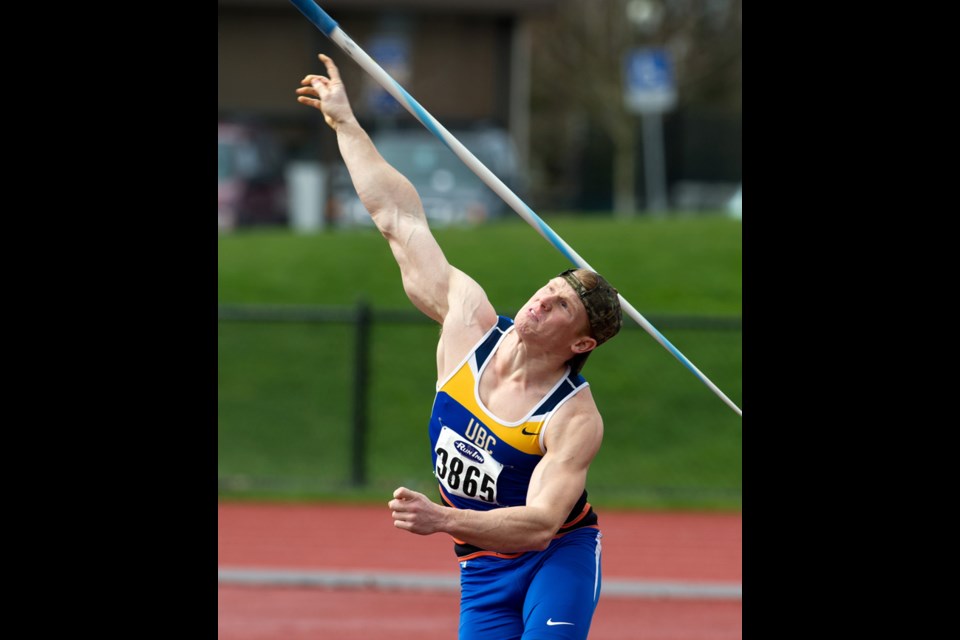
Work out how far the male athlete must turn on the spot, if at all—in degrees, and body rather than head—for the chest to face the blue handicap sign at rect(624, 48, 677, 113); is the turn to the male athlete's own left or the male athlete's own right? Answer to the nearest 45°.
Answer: approximately 135° to the male athlete's own right

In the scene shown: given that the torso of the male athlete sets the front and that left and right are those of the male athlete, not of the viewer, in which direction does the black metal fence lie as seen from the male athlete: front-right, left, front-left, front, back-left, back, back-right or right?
back-right

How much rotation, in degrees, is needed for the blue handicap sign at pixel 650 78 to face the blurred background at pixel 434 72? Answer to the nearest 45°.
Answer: approximately 135° to its right

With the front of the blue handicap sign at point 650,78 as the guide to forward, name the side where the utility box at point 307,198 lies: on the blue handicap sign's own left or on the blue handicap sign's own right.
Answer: on the blue handicap sign's own right

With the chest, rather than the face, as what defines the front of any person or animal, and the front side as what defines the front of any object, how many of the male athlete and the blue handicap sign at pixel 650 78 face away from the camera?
0

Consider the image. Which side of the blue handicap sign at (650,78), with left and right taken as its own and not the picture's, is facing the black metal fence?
front

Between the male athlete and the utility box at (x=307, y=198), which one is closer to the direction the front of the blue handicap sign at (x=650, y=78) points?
the male athlete

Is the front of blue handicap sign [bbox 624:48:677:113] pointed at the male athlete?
yes

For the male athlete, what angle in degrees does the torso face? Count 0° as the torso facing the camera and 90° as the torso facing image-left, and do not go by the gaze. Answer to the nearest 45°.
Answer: approximately 45°
